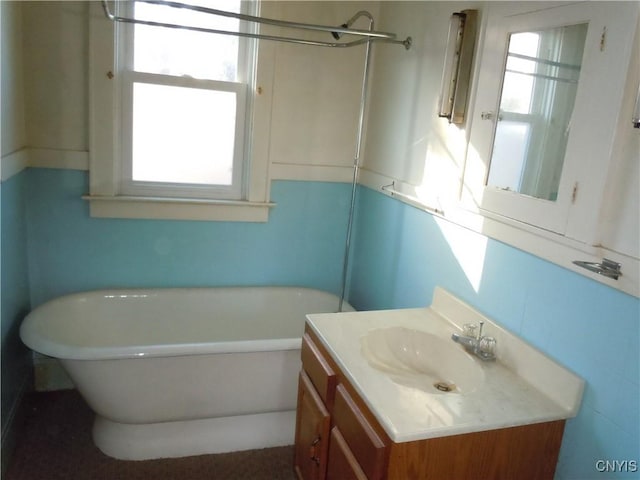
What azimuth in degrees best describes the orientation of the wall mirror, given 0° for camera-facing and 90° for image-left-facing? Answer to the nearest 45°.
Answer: approximately 45°

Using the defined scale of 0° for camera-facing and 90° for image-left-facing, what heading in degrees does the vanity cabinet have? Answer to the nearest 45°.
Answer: approximately 45°

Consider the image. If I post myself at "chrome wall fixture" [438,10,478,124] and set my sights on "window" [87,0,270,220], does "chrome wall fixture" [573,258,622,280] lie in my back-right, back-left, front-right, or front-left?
back-left

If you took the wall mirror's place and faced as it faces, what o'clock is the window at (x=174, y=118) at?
The window is roughly at 2 o'clock from the wall mirror.

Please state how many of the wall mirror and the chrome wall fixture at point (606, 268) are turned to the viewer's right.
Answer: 0

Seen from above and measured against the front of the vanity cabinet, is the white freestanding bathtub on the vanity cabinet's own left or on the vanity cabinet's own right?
on the vanity cabinet's own right

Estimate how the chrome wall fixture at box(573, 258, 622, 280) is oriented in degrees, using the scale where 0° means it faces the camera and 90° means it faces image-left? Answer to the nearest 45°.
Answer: approximately 90°

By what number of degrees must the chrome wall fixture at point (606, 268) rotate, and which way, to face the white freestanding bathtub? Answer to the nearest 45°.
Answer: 0° — it already faces it
